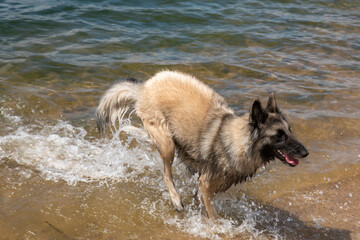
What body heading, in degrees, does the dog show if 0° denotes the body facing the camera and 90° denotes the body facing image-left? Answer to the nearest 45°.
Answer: approximately 270°
